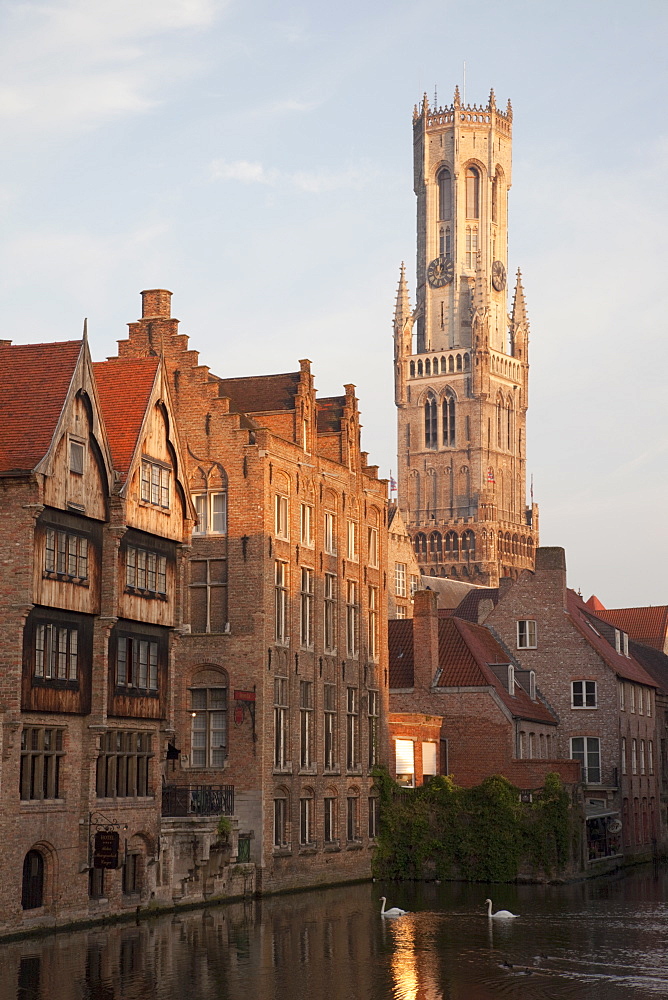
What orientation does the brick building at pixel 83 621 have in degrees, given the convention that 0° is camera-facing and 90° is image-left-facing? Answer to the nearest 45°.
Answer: approximately 315°
